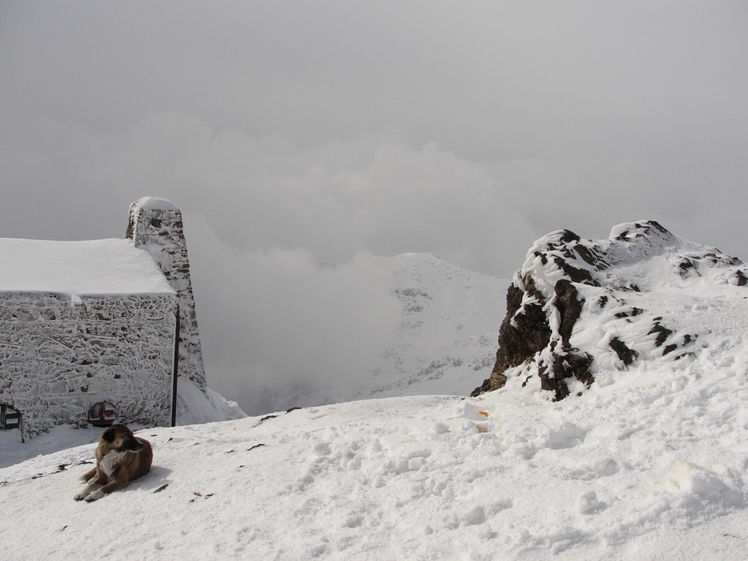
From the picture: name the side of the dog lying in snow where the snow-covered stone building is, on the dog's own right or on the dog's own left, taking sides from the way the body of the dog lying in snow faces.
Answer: on the dog's own right

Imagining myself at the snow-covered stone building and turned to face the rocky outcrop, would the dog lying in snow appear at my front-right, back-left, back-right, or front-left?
front-right

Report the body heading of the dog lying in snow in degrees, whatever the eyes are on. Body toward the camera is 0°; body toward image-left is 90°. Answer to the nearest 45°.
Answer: approximately 45°
